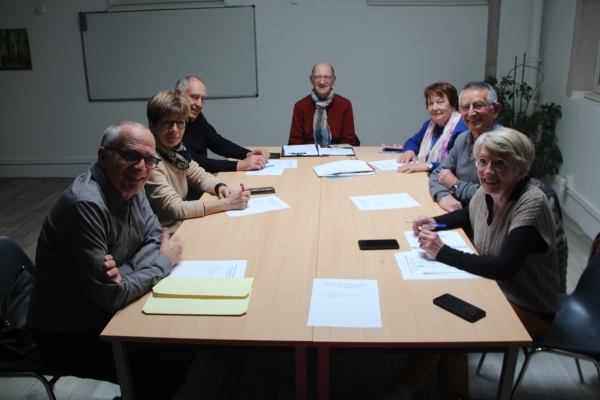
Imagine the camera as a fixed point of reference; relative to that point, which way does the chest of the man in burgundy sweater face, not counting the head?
toward the camera

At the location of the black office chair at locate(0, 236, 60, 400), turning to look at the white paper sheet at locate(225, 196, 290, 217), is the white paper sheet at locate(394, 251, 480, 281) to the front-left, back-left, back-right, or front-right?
front-right

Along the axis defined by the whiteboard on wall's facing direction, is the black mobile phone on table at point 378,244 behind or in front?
in front

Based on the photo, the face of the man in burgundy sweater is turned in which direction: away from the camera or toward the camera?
toward the camera

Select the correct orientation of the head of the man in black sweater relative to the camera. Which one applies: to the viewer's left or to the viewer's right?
to the viewer's right

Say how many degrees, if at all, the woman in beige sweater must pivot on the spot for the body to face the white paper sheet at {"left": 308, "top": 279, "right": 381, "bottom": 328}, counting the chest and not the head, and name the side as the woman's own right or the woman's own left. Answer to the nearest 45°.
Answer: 0° — they already face it

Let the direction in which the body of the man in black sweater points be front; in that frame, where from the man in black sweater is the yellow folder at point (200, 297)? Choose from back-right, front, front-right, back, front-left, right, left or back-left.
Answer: front-right

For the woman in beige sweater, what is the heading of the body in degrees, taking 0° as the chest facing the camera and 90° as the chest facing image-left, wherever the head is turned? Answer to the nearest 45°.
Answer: approximately 315°

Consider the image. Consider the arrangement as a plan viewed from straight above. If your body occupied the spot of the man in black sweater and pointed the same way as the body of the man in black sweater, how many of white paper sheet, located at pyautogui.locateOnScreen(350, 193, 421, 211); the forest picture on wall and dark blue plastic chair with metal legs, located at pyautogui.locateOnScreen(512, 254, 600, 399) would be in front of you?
2

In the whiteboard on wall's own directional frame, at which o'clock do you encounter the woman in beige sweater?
The woman in beige sweater is roughly at 12 o'clock from the whiteboard on wall.

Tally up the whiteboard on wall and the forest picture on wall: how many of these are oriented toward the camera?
2

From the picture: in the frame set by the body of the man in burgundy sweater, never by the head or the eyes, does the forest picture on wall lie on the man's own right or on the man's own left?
on the man's own right

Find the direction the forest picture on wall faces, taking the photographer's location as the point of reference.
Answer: facing the viewer

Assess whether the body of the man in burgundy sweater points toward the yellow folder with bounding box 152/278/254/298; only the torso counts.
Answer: yes

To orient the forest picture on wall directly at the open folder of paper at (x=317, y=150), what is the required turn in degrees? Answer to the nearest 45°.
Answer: approximately 45° to its left

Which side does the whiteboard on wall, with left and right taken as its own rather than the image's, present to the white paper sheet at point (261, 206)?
front

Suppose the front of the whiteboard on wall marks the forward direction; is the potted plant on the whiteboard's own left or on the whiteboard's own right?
on the whiteboard's own left
